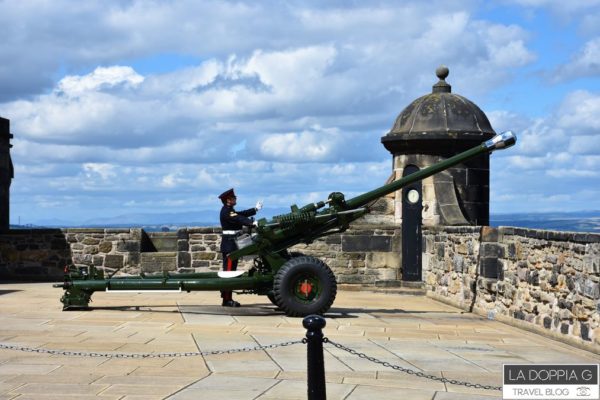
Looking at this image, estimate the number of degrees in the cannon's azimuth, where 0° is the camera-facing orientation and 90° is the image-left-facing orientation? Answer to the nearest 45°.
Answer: approximately 270°

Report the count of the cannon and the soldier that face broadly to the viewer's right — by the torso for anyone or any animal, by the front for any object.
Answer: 2

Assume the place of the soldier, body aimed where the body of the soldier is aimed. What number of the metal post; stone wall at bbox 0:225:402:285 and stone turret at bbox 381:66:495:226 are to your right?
1

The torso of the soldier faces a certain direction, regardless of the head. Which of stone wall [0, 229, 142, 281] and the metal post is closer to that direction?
the metal post

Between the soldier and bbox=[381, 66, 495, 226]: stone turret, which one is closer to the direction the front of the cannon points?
the stone turret

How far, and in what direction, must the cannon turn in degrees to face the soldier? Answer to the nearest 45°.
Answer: approximately 135° to its left

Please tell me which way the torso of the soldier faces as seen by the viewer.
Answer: to the viewer's right

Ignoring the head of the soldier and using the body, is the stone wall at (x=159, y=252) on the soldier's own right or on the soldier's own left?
on the soldier's own left

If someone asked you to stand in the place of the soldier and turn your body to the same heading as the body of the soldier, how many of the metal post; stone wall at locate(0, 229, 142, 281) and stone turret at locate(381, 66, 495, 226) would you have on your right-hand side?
1

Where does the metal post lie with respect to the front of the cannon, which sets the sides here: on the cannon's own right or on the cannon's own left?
on the cannon's own right

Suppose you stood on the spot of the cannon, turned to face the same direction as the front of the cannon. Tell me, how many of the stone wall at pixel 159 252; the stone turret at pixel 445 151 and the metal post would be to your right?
1
